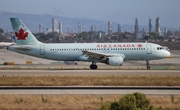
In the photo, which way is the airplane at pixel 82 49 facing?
to the viewer's right
